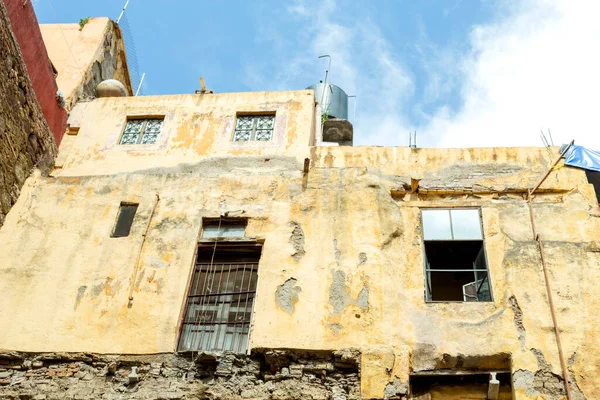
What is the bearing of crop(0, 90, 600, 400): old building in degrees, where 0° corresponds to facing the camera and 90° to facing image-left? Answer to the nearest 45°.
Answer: approximately 0°

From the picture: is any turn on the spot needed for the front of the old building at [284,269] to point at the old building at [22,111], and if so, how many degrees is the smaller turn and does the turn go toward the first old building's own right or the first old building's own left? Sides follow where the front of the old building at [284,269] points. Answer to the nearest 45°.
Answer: approximately 90° to the first old building's own right
